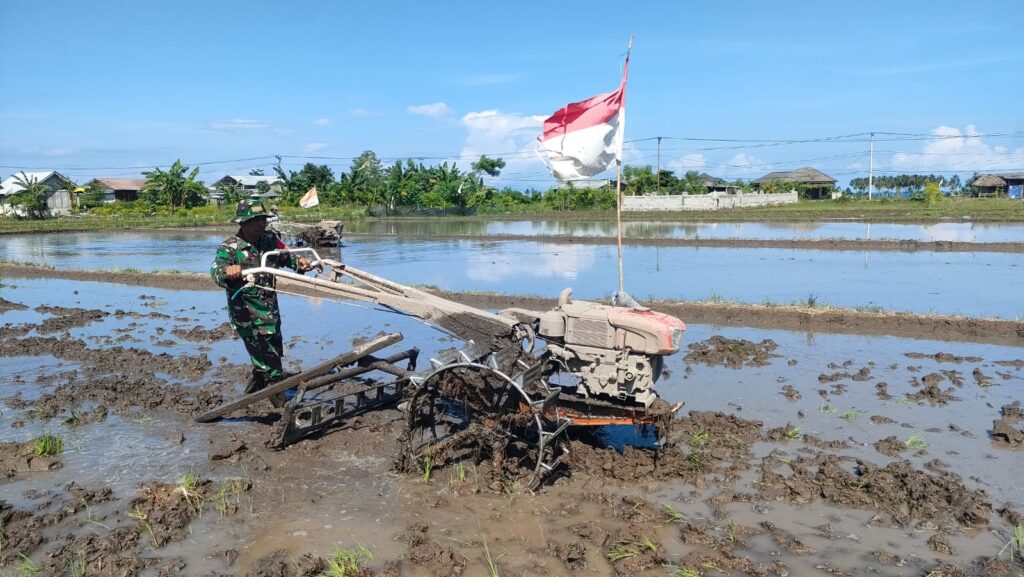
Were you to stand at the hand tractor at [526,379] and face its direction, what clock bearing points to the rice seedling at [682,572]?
The rice seedling is roughly at 2 o'clock from the hand tractor.

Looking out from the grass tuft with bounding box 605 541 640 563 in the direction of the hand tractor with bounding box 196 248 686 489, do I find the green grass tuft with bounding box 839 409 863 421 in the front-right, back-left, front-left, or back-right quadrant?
front-right

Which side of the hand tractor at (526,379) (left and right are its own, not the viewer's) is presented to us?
right

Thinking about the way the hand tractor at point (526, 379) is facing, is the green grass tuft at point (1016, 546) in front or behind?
in front

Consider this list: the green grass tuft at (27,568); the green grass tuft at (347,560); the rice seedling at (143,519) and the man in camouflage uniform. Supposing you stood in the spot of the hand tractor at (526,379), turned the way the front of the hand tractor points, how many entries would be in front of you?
0

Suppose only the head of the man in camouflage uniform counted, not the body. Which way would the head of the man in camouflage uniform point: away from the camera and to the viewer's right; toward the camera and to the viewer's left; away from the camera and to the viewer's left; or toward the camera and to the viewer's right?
toward the camera and to the viewer's right

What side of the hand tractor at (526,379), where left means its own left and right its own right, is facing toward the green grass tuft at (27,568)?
right

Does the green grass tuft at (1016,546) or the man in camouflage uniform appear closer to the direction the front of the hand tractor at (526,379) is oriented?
the green grass tuft

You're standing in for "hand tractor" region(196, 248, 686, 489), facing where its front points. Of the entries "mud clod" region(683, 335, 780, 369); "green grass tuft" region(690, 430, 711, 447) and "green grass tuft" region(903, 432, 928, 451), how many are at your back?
0

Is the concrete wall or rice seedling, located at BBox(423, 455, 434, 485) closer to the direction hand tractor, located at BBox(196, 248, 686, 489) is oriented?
the concrete wall

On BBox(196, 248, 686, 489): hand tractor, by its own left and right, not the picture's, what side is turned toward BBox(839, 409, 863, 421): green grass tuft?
front

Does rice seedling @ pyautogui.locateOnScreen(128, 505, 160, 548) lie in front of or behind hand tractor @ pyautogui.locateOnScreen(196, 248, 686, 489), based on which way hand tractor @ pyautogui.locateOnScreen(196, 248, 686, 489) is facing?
behind

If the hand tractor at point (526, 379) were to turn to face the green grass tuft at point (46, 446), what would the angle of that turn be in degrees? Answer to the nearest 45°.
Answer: approximately 180°

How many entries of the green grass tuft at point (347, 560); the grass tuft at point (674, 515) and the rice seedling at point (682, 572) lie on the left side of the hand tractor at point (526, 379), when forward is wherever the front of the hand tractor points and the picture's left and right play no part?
0

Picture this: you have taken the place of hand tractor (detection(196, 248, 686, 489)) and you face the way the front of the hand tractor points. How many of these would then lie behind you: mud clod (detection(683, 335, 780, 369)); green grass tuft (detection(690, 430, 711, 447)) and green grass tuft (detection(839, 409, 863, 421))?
0

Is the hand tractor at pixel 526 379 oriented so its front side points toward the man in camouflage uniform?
no

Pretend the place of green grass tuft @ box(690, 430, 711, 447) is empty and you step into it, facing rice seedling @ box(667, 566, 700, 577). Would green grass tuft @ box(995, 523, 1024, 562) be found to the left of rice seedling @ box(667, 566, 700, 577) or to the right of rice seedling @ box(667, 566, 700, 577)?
left

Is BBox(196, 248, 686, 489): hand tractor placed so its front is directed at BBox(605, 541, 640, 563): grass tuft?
no

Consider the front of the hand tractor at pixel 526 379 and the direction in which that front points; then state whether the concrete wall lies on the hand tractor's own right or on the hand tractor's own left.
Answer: on the hand tractor's own left

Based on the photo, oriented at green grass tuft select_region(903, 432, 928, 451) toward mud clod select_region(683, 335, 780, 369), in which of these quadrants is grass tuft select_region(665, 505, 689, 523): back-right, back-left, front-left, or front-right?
back-left
